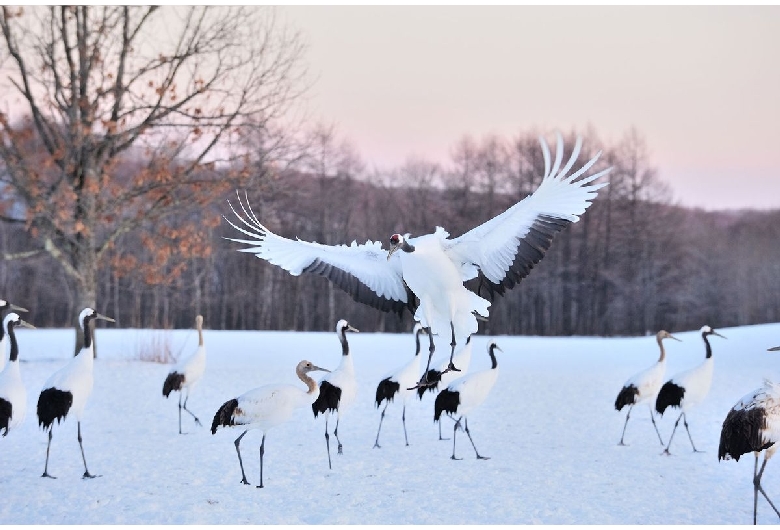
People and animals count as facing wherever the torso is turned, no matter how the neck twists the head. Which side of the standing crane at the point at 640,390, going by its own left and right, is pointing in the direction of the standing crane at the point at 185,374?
back

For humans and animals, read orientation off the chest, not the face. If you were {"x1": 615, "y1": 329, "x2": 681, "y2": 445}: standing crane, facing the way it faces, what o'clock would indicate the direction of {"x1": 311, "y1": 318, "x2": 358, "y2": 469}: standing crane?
{"x1": 311, "y1": 318, "x2": 358, "y2": 469}: standing crane is roughly at 5 o'clock from {"x1": 615, "y1": 329, "x2": 681, "y2": 445}: standing crane.

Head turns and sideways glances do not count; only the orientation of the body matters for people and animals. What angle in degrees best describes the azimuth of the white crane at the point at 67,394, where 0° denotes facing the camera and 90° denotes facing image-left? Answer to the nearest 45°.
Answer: approximately 270°

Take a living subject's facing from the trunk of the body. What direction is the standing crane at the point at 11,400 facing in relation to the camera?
to the viewer's right

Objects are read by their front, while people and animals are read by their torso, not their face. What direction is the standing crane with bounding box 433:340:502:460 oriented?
to the viewer's right

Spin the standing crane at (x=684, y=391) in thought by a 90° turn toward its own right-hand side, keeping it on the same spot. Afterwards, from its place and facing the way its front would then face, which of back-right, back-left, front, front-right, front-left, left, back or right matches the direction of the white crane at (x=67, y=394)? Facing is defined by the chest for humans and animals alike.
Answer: front-right

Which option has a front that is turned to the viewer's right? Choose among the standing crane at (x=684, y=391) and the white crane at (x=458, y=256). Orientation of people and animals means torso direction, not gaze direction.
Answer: the standing crane

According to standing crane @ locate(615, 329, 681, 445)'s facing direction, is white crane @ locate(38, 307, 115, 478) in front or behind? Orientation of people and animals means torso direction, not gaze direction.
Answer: behind

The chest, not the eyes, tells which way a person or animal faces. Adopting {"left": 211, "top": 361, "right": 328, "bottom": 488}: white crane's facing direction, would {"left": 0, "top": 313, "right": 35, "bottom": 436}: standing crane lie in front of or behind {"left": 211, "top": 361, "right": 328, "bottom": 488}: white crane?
behind

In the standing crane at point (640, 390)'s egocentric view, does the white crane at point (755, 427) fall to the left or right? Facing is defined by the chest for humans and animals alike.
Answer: on its right

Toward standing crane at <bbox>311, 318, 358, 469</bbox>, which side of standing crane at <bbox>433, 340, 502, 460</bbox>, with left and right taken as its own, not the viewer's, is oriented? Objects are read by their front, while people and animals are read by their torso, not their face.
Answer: back

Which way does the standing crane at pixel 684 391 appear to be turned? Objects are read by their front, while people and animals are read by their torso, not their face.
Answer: to the viewer's right

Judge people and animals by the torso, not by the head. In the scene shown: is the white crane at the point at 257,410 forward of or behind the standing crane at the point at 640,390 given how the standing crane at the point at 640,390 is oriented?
behind

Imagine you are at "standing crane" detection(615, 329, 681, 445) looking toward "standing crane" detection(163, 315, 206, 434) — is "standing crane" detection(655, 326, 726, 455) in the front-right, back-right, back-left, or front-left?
back-left

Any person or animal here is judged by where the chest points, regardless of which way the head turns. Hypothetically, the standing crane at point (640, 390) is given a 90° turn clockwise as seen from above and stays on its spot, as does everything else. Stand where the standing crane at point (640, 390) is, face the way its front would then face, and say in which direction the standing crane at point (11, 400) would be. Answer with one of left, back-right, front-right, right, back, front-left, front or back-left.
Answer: front-right

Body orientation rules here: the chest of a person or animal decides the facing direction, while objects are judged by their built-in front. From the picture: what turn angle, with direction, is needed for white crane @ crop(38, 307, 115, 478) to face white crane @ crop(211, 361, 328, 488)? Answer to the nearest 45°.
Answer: approximately 45° to its right

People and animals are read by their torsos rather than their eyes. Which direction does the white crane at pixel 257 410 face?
to the viewer's right
